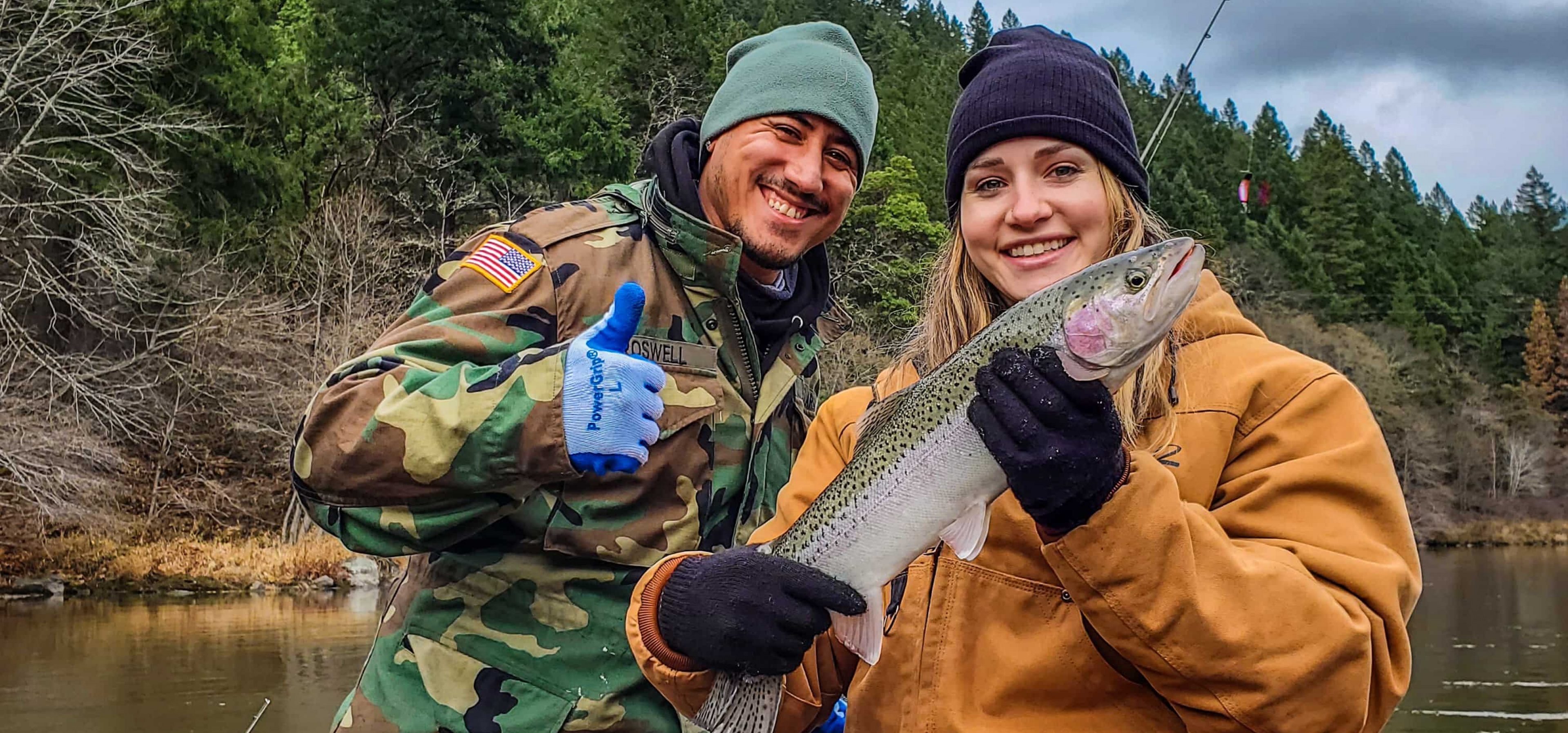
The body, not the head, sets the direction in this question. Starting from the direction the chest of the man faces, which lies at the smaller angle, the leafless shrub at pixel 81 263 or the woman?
the woman

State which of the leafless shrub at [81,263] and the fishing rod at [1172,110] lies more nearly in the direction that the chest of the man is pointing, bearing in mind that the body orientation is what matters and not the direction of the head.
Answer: the fishing rod

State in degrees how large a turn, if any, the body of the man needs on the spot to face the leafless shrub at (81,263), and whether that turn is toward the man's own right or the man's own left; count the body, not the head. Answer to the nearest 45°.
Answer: approximately 180°

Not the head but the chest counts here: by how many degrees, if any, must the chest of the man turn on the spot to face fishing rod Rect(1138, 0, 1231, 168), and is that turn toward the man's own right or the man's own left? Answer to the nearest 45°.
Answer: approximately 90° to the man's own left

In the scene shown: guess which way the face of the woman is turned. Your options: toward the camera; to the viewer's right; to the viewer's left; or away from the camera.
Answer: toward the camera

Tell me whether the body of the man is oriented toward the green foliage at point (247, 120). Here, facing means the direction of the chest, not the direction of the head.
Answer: no

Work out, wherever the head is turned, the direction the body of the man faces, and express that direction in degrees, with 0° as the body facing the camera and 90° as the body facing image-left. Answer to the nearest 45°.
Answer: approximately 315°

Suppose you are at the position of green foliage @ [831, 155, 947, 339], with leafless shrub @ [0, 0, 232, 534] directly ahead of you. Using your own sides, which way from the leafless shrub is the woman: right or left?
left
